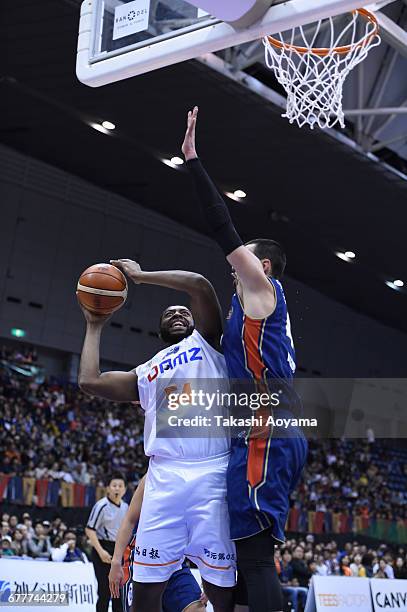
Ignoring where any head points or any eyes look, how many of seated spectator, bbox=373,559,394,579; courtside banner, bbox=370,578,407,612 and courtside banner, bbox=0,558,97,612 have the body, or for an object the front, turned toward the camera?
3

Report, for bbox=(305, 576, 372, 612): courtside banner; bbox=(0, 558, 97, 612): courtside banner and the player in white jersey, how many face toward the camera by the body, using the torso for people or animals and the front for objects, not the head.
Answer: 3

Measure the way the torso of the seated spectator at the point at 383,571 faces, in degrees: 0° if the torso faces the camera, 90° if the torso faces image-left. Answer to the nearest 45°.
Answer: approximately 0°

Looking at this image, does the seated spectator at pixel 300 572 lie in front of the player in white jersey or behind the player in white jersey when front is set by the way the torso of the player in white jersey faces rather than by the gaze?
behind

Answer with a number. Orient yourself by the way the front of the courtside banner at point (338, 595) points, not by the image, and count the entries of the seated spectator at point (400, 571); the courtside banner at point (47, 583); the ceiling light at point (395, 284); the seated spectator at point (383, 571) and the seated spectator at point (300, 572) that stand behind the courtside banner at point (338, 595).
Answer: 4

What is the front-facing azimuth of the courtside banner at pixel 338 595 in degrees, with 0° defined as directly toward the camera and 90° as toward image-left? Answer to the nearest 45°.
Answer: approximately 0°
